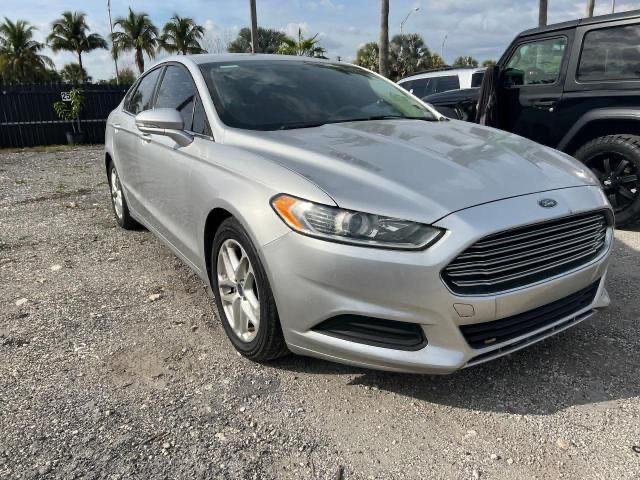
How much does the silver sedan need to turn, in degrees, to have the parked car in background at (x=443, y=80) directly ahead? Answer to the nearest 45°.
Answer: approximately 135° to its left

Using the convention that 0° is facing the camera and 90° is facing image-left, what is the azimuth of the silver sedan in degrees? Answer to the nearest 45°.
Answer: approximately 315°

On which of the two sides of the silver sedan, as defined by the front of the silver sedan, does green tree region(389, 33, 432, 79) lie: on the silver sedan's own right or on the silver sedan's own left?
on the silver sedan's own left

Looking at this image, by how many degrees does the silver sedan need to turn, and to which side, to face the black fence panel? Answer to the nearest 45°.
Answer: approximately 180°

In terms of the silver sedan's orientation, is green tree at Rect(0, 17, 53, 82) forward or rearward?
rearward
